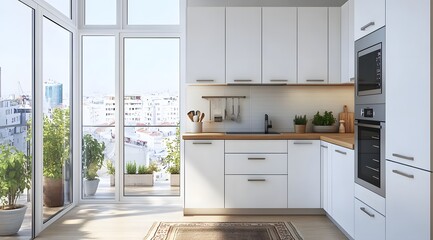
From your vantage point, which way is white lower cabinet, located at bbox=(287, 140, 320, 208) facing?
toward the camera

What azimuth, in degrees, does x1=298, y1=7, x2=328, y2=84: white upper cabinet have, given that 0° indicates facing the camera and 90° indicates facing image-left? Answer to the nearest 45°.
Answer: approximately 0°

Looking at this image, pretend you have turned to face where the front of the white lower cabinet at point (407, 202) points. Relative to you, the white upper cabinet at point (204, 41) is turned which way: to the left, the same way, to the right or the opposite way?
to the left

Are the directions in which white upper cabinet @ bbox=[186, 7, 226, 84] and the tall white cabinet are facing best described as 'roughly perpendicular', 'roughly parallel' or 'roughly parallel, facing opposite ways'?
roughly perpendicular

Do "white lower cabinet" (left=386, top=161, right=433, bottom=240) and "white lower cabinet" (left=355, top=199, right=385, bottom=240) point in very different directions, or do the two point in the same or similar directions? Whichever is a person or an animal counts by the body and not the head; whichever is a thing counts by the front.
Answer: same or similar directions

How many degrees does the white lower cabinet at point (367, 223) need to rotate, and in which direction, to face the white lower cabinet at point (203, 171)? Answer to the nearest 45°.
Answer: approximately 90° to its right

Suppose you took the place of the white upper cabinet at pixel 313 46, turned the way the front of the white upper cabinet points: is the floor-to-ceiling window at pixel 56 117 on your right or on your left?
on your right

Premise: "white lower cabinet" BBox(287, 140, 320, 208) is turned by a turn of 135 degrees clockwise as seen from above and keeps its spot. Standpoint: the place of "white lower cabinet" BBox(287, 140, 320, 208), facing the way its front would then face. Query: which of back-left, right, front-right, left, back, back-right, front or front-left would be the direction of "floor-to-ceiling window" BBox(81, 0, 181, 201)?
front-left

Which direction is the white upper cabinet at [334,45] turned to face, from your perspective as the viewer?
facing the viewer

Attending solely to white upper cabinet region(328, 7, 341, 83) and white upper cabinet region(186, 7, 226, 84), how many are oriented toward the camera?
2

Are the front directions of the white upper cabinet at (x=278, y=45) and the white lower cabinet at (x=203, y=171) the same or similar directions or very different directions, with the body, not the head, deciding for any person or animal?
same or similar directions

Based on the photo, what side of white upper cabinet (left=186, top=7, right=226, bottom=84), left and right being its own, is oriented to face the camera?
front

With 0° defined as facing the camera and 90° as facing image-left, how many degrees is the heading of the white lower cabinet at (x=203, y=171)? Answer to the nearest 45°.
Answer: approximately 0°

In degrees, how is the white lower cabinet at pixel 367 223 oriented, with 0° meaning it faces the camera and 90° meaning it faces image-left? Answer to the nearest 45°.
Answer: approximately 45°
